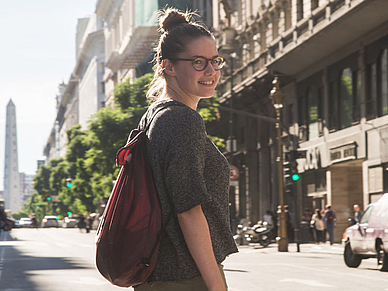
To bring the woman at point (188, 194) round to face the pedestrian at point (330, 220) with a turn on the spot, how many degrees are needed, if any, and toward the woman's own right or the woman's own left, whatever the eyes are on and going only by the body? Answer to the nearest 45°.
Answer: approximately 90° to the woman's own left

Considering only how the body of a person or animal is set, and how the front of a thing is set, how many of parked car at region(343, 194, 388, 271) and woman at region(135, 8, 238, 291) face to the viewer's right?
1

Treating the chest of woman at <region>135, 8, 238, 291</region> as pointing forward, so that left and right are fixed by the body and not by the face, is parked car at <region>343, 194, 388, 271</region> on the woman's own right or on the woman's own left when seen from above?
on the woman's own left

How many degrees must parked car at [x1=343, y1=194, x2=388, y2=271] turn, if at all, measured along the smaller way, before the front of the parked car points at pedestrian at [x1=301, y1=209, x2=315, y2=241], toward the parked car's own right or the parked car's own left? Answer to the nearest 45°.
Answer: approximately 45° to the parked car's own right

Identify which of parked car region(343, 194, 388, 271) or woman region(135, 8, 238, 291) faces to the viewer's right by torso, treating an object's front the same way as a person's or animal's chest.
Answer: the woman

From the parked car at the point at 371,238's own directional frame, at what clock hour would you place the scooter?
The scooter is roughly at 1 o'clock from the parked car.

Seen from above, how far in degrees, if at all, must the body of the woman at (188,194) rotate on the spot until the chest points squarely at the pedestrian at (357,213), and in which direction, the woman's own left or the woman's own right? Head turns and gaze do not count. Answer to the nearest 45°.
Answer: approximately 90° to the woman's own left

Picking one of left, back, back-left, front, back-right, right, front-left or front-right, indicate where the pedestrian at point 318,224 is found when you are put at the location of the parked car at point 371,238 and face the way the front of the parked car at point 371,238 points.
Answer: front-right

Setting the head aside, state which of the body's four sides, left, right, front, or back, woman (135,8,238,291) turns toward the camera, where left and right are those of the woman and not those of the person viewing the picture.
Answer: right

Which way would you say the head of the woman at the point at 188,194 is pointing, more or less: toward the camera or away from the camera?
toward the camera

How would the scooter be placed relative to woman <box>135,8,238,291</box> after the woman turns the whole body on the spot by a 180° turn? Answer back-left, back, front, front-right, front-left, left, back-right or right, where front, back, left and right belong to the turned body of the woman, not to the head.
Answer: right
